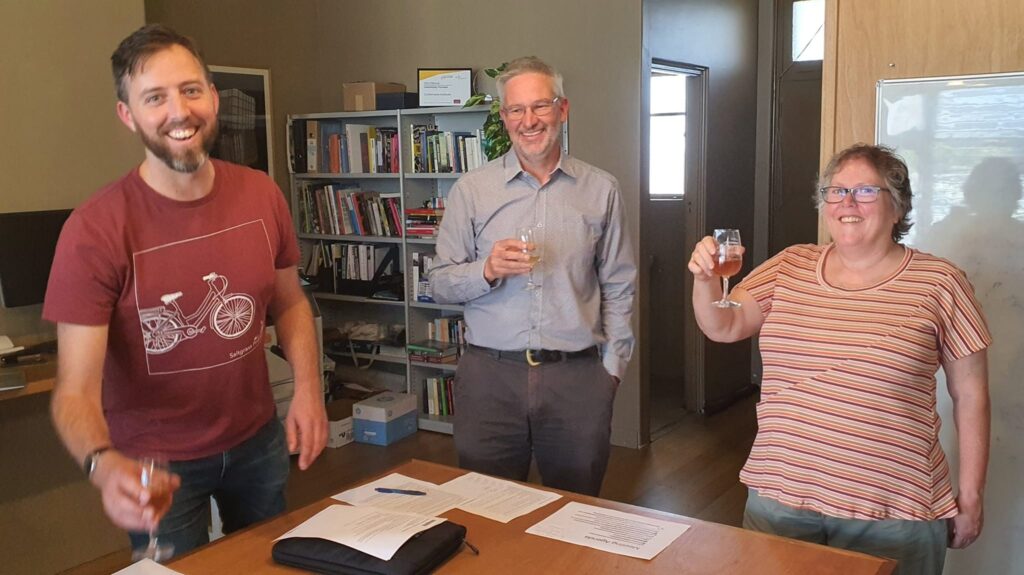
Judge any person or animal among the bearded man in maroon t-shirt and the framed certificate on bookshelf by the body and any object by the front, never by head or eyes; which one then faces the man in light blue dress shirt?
the framed certificate on bookshelf

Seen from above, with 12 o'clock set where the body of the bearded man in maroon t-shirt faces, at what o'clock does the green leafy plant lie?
The green leafy plant is roughly at 7 o'clock from the bearded man in maroon t-shirt.

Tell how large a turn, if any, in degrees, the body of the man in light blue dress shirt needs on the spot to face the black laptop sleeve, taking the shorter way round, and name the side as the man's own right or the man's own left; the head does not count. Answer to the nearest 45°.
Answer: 0° — they already face it

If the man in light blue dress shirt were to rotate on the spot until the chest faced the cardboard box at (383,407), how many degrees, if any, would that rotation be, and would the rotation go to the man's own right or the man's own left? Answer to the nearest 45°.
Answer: approximately 180°
